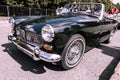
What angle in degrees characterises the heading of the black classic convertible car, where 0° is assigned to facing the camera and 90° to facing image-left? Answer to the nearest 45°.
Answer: approximately 45°
